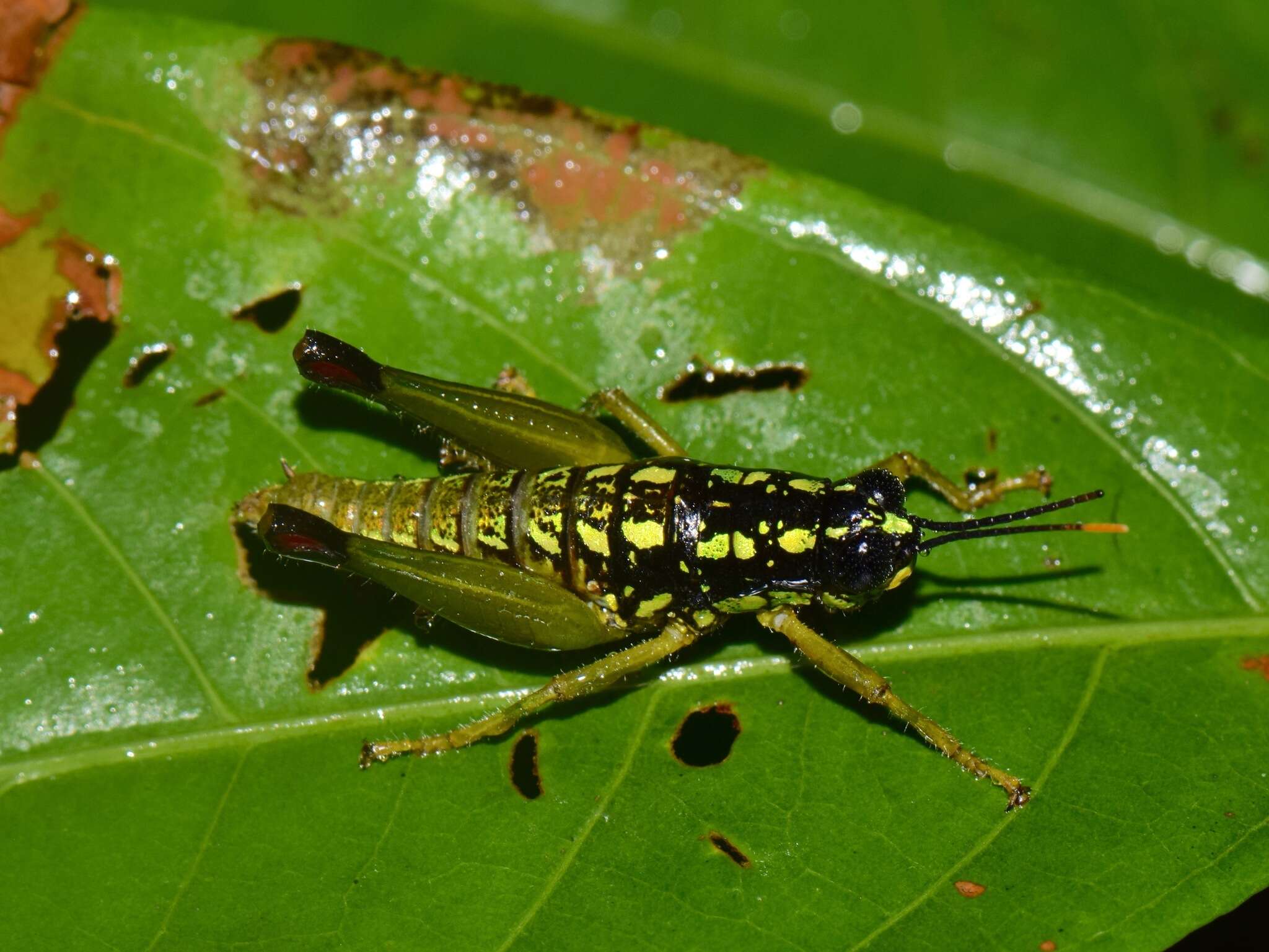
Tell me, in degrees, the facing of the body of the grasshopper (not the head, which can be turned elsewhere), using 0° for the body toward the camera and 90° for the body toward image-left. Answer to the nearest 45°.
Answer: approximately 270°

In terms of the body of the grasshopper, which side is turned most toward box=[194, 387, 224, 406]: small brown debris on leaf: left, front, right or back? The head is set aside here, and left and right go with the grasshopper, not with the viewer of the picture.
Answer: back
